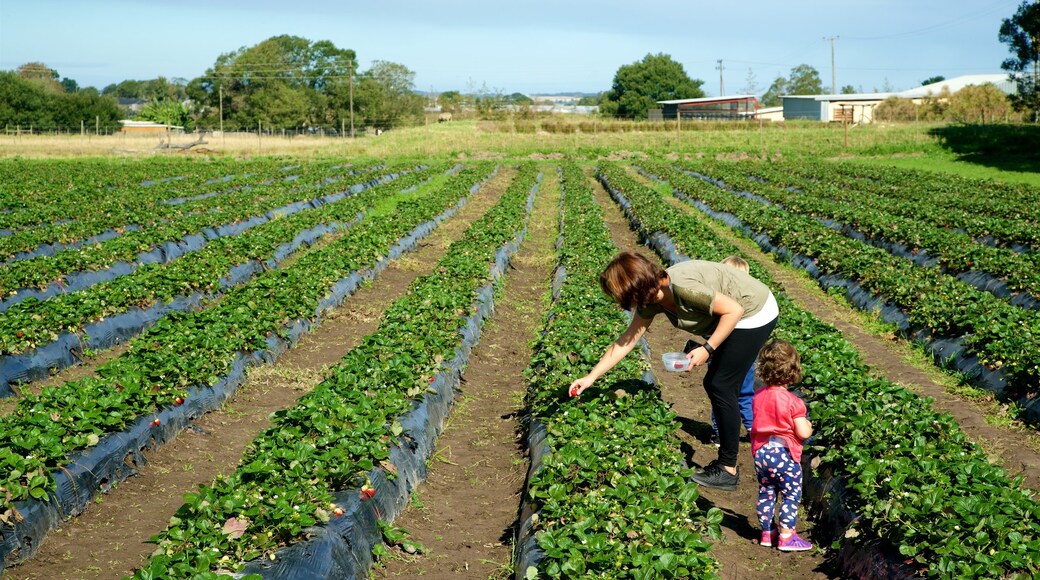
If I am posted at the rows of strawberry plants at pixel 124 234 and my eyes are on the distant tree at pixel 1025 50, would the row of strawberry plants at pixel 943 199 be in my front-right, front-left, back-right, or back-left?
front-right

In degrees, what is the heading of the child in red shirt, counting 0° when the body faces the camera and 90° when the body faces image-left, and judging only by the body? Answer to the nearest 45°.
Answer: approximately 225°

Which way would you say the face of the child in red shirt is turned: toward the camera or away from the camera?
away from the camera

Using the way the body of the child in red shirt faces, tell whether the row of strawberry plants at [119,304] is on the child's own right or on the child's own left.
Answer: on the child's own left

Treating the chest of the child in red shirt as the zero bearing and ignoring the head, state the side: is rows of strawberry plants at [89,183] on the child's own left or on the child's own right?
on the child's own left

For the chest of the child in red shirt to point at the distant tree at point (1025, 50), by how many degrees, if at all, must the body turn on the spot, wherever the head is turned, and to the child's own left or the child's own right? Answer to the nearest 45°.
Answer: approximately 45° to the child's own left

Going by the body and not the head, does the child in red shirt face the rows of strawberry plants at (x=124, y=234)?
no

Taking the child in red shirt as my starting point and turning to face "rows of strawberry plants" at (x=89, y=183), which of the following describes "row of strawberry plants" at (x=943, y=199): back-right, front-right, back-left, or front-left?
front-right

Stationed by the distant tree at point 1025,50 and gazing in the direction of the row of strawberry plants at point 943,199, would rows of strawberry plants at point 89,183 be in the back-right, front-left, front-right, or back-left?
front-right
